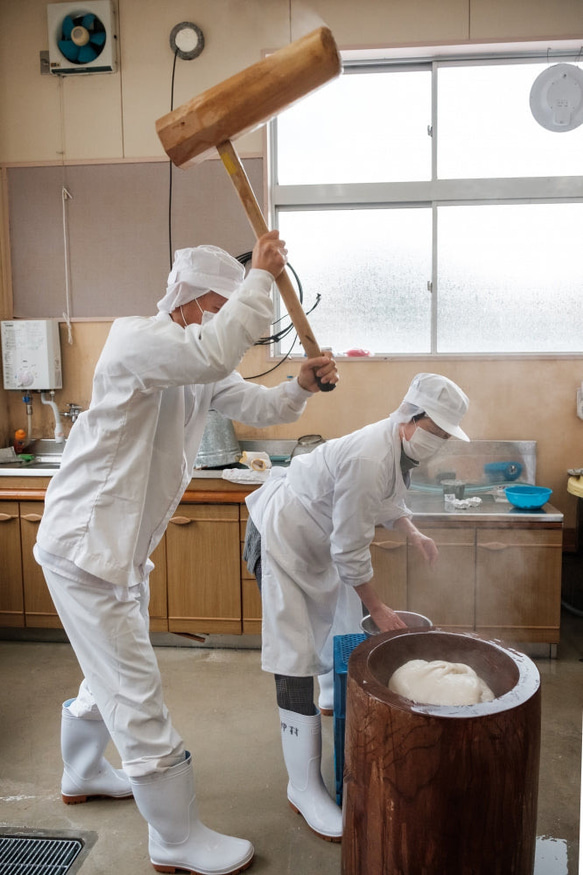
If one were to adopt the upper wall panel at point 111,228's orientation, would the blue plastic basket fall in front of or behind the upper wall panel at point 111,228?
in front

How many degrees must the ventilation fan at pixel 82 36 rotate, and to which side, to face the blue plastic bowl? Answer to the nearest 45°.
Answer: approximately 45° to its left

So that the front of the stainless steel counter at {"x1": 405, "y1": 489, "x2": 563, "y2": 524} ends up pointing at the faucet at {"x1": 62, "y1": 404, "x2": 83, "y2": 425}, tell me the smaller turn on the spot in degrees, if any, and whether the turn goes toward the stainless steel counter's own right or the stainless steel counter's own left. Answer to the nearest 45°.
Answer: approximately 90° to the stainless steel counter's own right

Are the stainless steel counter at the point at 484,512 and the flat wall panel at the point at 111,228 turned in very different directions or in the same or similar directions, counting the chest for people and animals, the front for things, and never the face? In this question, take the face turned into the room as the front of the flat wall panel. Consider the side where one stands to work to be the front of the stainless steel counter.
same or similar directions

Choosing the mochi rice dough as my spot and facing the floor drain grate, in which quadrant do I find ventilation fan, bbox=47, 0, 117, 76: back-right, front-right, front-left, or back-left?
front-right

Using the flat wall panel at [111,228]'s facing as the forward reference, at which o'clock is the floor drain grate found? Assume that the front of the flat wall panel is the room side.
The floor drain grate is roughly at 12 o'clock from the flat wall panel.

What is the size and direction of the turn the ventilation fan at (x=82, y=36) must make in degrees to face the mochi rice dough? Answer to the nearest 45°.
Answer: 0° — it already faces it

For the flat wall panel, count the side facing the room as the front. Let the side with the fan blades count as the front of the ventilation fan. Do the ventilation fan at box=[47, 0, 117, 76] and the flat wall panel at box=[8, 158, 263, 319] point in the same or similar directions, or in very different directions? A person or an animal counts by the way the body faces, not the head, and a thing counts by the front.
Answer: same or similar directions

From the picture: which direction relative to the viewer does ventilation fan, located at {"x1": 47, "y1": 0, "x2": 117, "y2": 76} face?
toward the camera

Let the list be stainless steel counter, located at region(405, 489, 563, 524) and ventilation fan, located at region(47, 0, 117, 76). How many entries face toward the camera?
2

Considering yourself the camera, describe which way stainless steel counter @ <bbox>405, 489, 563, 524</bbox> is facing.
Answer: facing the viewer
